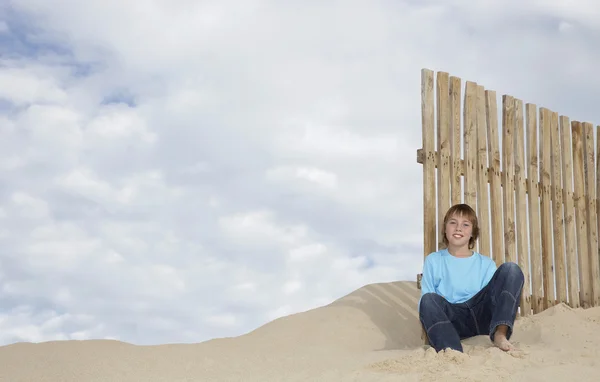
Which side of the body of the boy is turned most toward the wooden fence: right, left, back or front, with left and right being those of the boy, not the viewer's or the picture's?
back

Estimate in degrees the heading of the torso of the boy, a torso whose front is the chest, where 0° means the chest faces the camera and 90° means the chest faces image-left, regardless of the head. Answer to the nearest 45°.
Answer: approximately 0°
